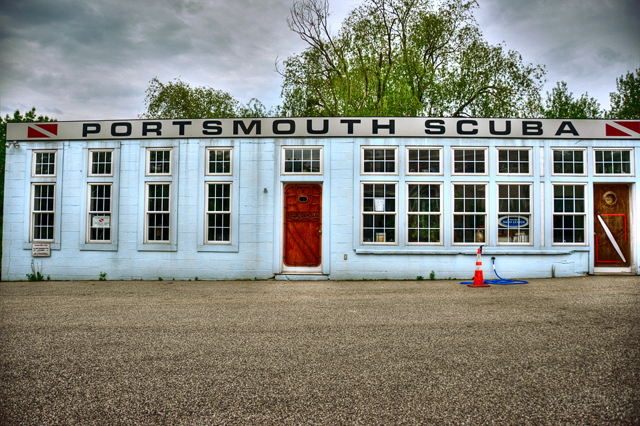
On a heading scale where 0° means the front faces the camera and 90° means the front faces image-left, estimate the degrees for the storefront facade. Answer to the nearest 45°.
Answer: approximately 0°

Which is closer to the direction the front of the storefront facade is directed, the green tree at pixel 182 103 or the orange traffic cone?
the orange traffic cone

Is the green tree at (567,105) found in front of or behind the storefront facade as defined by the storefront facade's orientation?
behind

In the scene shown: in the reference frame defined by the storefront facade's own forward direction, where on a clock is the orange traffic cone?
The orange traffic cone is roughly at 10 o'clock from the storefront facade.

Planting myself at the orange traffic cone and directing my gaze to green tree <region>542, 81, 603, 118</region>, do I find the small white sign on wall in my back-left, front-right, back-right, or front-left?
back-left

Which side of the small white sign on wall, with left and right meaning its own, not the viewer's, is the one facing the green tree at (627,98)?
left

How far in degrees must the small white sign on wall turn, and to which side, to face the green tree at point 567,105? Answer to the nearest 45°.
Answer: approximately 90° to its left

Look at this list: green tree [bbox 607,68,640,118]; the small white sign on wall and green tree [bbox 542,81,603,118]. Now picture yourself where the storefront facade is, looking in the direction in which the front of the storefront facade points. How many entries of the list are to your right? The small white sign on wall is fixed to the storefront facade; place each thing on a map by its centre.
1

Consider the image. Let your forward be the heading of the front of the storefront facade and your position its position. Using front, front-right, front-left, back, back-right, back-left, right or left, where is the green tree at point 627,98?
back-left

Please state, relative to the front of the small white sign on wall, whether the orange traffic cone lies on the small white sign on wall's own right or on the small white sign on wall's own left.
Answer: on the small white sign on wall's own left

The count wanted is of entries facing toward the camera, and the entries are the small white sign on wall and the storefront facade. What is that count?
2
